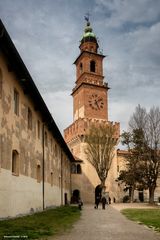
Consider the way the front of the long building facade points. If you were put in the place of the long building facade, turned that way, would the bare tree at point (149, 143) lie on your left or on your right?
on your left

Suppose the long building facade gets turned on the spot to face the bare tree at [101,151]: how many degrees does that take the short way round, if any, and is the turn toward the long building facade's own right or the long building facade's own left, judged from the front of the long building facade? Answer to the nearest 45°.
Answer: approximately 90° to the long building facade's own left

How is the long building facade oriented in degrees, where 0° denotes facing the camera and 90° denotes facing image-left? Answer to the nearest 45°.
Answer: approximately 270°
